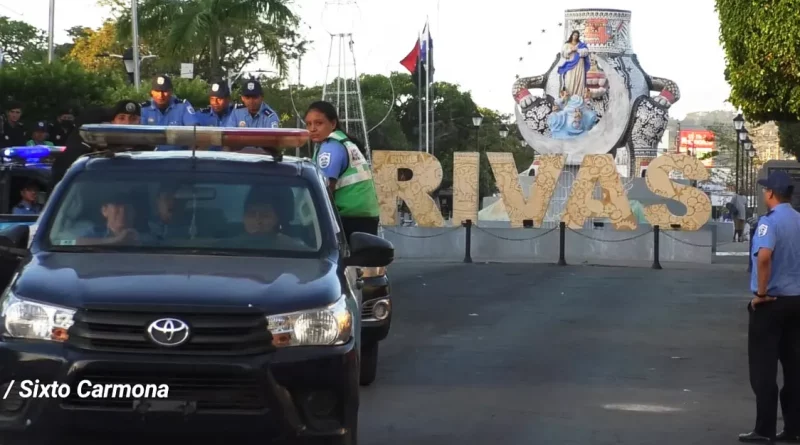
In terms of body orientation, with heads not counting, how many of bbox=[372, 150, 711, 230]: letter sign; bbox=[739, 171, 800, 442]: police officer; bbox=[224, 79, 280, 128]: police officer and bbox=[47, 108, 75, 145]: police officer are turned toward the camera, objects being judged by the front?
3

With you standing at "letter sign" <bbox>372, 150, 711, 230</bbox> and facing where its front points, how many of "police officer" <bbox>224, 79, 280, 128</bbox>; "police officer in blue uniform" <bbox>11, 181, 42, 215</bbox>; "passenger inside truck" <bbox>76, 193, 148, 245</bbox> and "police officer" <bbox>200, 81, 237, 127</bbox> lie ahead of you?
4

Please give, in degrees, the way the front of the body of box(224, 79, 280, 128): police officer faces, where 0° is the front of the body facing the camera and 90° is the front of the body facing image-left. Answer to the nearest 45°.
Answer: approximately 0°

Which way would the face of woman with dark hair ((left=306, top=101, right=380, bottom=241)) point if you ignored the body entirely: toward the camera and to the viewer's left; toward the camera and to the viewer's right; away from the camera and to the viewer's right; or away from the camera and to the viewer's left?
toward the camera and to the viewer's left

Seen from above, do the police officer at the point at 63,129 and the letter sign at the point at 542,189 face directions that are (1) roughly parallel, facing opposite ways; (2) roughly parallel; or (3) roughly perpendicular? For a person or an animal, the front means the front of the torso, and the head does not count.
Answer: roughly parallel

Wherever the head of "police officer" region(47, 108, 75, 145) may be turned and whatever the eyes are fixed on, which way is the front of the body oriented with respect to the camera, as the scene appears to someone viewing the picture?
toward the camera

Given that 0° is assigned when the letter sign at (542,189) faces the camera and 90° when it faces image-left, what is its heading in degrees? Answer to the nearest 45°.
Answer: approximately 0°

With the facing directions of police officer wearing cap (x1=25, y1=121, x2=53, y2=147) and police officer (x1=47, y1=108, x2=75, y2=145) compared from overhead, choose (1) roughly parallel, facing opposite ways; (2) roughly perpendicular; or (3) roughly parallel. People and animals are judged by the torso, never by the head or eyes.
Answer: roughly parallel

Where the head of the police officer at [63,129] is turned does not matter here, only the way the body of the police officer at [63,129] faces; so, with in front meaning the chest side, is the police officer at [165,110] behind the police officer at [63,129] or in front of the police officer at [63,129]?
in front

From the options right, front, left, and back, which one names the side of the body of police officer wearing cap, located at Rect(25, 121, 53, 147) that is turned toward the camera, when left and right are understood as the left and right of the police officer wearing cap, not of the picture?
front

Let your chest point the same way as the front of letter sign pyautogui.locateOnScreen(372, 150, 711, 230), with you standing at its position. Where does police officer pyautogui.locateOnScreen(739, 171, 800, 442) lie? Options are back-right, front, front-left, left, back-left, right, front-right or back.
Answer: front

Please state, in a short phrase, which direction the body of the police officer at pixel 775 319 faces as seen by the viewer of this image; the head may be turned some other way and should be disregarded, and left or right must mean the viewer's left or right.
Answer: facing away from the viewer and to the left of the viewer

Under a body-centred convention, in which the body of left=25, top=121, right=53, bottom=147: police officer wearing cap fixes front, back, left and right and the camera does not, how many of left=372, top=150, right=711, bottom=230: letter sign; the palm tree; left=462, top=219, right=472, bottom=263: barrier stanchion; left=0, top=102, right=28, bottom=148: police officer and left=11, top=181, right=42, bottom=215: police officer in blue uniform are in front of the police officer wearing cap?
1

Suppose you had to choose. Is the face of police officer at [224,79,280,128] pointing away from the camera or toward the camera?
toward the camera
